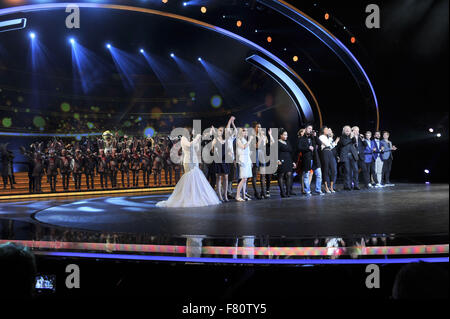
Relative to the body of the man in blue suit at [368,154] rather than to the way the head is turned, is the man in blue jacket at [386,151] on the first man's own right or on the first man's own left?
on the first man's own left

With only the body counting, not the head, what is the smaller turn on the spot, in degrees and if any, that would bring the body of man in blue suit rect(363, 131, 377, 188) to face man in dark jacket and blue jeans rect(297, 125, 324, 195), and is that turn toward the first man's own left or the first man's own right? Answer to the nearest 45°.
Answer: approximately 90° to the first man's own right

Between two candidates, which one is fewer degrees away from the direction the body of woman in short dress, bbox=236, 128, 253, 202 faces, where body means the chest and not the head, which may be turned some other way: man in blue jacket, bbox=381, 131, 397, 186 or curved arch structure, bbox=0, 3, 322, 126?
the man in blue jacket

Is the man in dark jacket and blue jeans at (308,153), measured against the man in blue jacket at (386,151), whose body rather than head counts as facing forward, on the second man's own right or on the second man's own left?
on the second man's own right

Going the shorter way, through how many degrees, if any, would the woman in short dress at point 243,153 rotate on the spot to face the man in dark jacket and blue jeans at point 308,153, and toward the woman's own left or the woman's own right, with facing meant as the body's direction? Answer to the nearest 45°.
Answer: approximately 90° to the woman's own left

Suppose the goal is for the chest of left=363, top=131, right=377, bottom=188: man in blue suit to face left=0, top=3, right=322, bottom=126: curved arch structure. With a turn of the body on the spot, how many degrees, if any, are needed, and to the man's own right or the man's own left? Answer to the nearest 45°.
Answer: approximately 135° to the man's own right

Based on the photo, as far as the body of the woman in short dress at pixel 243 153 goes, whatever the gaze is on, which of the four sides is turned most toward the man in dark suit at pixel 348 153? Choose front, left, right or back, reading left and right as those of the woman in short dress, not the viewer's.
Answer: left
